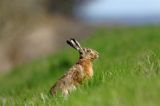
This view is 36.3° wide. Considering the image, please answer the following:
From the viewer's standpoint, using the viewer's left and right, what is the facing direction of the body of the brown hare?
facing to the right of the viewer
